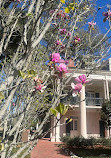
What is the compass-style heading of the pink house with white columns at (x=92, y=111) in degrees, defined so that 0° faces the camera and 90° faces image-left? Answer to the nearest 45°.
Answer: approximately 0°

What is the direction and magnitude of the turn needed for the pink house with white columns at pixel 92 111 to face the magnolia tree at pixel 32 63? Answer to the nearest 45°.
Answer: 0° — it already faces it
